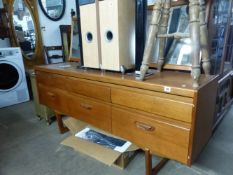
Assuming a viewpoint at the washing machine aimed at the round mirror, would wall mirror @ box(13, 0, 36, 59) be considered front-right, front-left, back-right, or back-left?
front-left

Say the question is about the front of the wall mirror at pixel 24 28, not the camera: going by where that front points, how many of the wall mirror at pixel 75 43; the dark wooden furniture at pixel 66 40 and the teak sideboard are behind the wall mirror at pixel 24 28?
0

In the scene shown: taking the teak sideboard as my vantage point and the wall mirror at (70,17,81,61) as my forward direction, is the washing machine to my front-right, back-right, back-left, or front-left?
front-left

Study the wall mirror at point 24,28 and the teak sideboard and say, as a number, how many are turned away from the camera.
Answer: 0

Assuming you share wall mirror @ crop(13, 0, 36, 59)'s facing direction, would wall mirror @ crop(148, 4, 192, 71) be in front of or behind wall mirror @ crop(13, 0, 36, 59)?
in front

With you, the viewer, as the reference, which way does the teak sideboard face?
facing the viewer and to the left of the viewer

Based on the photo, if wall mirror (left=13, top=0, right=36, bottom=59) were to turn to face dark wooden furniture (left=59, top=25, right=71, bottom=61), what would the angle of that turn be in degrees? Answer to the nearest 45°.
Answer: approximately 45° to its left

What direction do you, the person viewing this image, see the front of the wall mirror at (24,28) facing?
facing the viewer and to the right of the viewer

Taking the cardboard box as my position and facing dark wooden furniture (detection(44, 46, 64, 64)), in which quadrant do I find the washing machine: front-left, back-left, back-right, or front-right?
front-left

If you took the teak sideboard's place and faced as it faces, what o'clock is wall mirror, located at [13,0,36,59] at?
The wall mirror is roughly at 3 o'clock from the teak sideboard.
